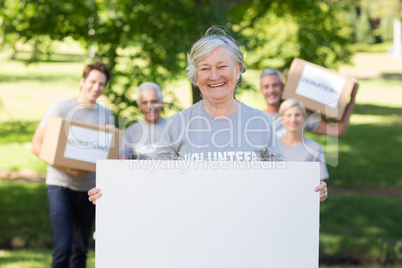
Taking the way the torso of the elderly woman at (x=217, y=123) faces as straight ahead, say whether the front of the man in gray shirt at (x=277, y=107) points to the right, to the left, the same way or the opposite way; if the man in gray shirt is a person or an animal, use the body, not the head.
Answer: the same way

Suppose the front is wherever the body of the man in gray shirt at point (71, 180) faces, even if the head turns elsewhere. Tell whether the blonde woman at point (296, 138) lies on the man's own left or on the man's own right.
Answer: on the man's own left

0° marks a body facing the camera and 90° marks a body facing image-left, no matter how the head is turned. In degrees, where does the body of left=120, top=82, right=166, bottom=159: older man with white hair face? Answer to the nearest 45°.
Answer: approximately 0°

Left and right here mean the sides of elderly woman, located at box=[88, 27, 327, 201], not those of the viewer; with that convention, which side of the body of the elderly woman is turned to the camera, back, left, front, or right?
front

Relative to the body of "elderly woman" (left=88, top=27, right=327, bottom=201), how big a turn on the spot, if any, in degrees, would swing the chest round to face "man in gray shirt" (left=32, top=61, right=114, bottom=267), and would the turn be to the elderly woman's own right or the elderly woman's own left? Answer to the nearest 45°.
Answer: approximately 135° to the elderly woman's own right

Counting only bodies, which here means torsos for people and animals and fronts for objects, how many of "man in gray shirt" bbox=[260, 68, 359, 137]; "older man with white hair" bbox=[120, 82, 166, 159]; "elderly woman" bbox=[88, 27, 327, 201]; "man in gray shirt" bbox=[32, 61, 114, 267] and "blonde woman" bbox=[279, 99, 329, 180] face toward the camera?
5

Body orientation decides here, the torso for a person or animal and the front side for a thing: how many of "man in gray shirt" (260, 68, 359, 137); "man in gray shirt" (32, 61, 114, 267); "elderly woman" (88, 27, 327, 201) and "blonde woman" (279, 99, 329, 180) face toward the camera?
4

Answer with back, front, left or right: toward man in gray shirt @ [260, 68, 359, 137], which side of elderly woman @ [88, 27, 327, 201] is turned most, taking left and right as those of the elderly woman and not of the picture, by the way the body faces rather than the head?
back

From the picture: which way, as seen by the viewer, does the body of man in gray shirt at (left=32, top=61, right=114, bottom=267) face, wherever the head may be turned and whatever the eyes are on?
toward the camera

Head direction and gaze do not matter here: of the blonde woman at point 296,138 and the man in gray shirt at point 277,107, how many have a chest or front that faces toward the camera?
2

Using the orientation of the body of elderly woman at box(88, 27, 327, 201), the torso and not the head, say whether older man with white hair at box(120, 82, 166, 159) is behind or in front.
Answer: behind

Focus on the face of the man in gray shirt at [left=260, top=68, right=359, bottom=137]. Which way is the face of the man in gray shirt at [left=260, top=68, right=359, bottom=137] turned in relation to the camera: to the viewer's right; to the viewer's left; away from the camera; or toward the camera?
toward the camera

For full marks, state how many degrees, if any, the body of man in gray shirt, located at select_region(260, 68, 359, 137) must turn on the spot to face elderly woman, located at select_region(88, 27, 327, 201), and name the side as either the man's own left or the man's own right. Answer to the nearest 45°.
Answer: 0° — they already face them
